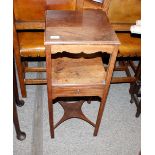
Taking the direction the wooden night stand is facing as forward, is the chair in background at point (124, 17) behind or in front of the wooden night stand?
behind

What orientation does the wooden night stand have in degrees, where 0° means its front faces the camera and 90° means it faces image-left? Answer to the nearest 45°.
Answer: approximately 0°
